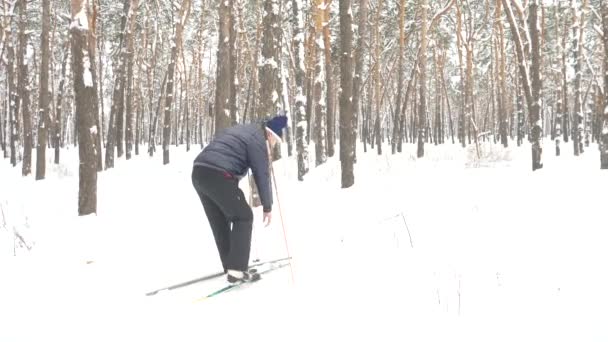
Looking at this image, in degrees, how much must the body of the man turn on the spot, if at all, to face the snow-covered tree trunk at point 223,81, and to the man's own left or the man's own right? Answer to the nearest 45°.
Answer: approximately 90° to the man's own left

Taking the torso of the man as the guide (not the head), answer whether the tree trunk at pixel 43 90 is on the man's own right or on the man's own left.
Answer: on the man's own left

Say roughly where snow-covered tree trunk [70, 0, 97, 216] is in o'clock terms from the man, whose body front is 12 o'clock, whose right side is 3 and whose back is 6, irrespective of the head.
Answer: The snow-covered tree trunk is roughly at 8 o'clock from the man.

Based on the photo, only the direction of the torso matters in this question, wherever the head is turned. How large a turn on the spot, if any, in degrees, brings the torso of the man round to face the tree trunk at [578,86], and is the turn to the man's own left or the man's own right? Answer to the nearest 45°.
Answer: approximately 45° to the man's own left

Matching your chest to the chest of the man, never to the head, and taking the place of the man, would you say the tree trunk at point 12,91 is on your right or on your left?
on your left

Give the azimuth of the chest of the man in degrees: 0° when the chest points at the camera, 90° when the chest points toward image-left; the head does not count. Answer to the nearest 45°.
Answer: approximately 270°

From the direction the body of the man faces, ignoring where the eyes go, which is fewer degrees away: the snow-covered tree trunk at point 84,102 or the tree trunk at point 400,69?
the tree trunk

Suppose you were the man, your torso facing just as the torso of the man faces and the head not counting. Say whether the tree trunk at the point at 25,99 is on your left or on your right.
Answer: on your left
